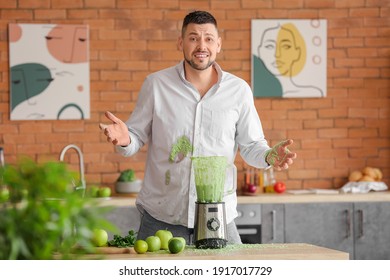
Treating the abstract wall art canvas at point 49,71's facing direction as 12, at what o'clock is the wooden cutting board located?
The wooden cutting board is roughly at 12 o'clock from the abstract wall art canvas.

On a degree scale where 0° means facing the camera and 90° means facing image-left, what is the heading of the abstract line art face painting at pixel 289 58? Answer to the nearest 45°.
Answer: approximately 0°

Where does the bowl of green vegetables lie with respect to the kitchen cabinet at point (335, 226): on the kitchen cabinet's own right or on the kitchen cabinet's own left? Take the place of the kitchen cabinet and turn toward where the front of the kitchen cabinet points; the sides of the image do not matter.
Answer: on the kitchen cabinet's own right

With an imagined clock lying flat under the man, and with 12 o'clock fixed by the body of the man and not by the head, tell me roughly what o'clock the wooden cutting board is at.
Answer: The wooden cutting board is roughly at 1 o'clock from the man.

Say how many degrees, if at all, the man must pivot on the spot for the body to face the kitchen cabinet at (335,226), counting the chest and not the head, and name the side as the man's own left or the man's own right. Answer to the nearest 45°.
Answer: approximately 135° to the man's own left

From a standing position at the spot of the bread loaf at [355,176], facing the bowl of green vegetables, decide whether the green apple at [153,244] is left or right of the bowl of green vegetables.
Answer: left

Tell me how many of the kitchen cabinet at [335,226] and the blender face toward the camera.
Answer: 2

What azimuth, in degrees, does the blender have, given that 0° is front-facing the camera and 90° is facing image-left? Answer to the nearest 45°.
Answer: approximately 0°

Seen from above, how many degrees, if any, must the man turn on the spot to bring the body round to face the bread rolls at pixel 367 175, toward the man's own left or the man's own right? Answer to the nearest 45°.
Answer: approximately 135° to the man's own left

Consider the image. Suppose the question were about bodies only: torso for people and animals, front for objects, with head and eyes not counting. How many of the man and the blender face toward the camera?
2

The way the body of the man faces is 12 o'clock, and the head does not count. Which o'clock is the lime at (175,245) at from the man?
The lime is roughly at 12 o'clock from the man.
